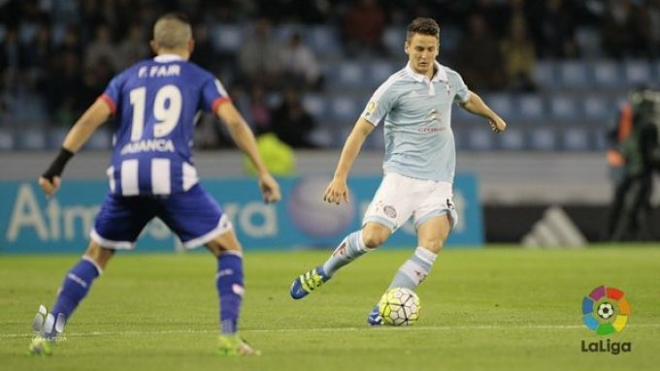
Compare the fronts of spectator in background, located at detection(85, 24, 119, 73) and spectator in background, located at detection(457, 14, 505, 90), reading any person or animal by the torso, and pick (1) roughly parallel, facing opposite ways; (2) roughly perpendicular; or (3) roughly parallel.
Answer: roughly parallel

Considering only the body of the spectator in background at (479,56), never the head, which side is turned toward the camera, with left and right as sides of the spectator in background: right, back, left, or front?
front

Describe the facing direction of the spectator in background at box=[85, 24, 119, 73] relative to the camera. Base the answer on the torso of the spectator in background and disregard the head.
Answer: toward the camera

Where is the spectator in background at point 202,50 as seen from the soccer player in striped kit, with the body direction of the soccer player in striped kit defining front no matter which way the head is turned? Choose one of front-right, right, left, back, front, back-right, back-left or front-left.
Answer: front

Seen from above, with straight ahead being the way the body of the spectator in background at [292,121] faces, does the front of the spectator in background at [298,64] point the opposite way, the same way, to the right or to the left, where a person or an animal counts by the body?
the same way

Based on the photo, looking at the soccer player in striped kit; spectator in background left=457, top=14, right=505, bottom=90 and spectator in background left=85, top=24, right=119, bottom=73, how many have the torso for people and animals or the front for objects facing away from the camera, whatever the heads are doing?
1

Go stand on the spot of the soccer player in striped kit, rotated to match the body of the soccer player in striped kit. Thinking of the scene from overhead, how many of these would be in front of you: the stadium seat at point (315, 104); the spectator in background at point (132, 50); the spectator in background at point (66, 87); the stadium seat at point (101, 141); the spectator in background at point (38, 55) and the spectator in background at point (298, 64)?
6

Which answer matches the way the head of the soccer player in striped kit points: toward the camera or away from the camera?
away from the camera

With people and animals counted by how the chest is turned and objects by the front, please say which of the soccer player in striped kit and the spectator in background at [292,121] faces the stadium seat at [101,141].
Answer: the soccer player in striped kit

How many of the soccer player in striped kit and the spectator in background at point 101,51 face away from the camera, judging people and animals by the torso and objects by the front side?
1

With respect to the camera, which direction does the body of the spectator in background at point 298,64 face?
toward the camera

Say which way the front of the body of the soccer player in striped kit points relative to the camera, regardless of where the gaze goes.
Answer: away from the camera

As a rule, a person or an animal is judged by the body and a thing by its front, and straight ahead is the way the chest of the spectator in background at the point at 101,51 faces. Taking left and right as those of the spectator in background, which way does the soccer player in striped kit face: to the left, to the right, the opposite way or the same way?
the opposite way
